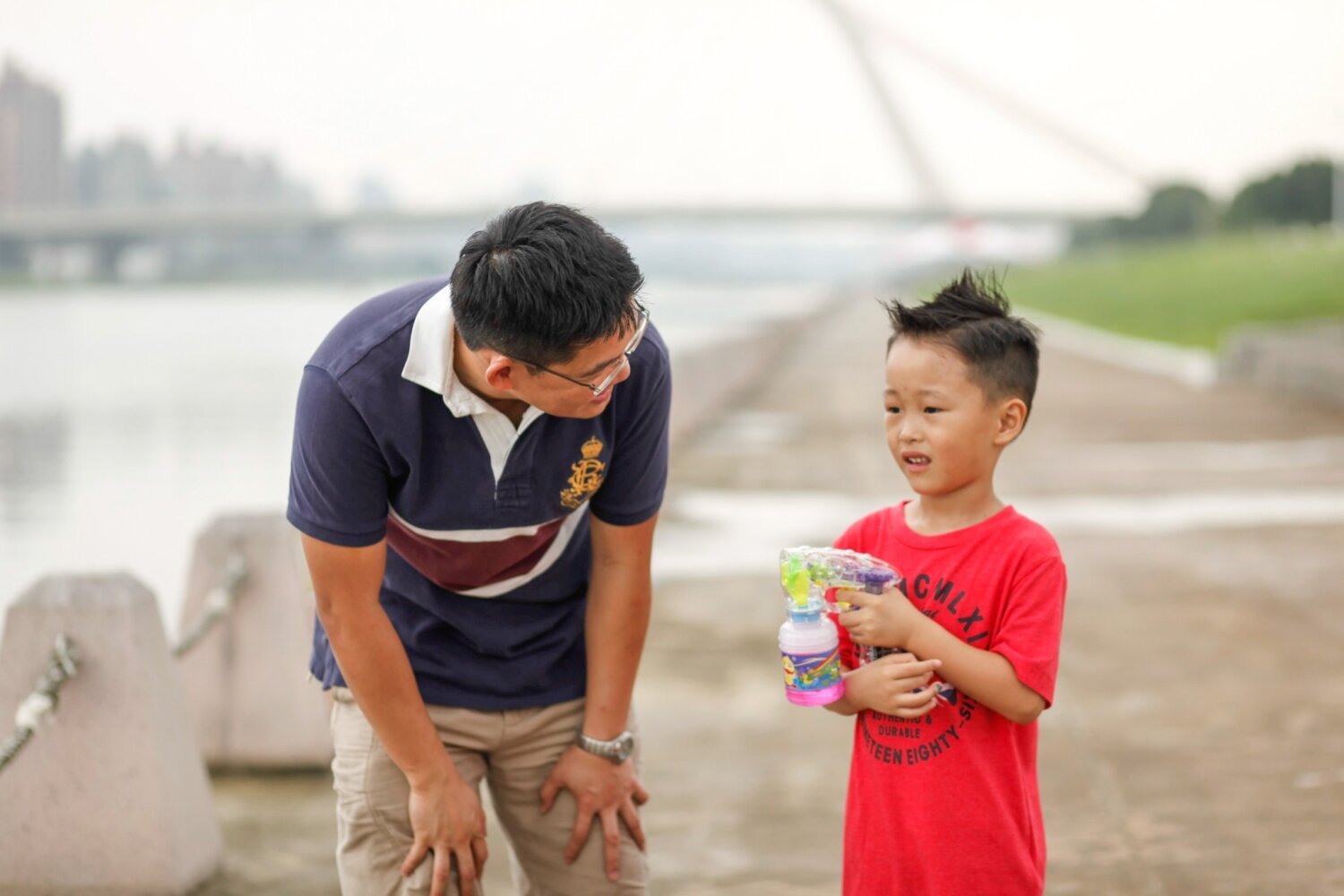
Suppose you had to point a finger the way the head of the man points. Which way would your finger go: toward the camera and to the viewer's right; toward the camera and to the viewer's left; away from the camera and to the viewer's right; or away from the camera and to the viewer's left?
toward the camera and to the viewer's right

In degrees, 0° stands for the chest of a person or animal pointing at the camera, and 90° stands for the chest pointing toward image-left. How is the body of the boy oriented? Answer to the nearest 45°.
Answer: approximately 45°

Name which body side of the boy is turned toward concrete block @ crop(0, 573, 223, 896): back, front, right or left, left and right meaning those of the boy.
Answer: right

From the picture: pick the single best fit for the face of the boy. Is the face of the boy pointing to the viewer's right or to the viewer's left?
to the viewer's left

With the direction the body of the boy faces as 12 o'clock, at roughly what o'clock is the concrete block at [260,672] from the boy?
The concrete block is roughly at 3 o'clock from the boy.
